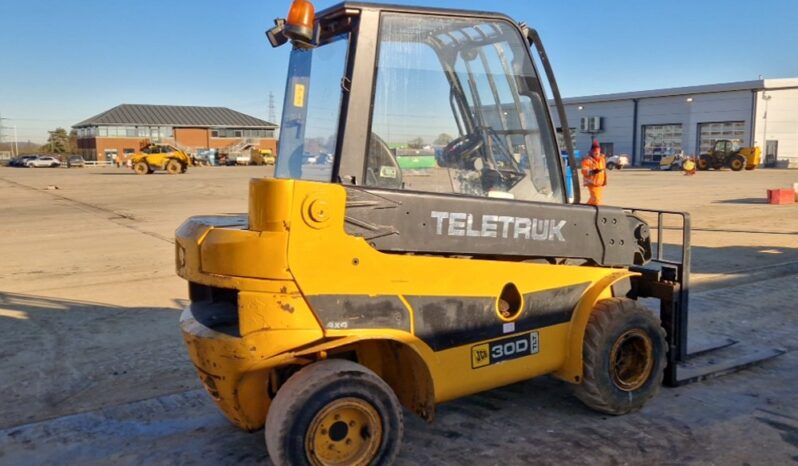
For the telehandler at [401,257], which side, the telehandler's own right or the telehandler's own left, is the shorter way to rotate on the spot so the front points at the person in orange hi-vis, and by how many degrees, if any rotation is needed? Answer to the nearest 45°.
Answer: approximately 45° to the telehandler's own left

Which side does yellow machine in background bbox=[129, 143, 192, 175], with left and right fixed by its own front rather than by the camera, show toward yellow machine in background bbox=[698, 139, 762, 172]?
front

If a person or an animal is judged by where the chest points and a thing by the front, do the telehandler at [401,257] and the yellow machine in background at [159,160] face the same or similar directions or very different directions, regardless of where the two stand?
very different directions

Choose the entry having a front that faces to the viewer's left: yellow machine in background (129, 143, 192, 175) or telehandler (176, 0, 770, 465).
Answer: the yellow machine in background

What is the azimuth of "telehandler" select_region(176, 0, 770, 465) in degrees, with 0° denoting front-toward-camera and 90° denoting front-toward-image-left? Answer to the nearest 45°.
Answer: approximately 225°

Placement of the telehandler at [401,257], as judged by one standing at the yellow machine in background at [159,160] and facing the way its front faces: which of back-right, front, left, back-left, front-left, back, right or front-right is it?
left

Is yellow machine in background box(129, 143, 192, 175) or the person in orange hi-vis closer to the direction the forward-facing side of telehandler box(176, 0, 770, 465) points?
the person in orange hi-vis
